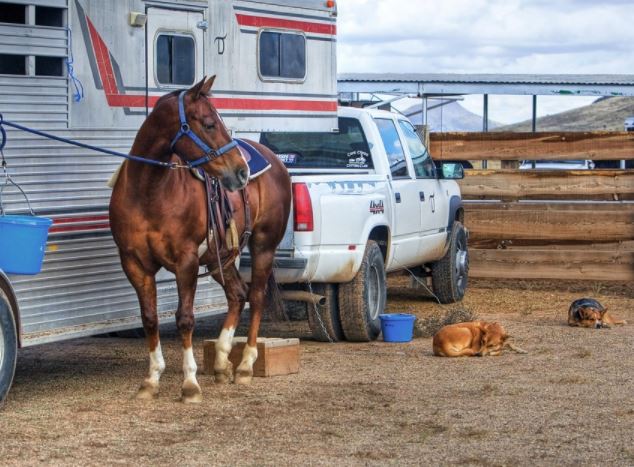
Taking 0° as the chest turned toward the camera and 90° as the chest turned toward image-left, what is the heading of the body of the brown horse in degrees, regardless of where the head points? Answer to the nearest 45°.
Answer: approximately 45°

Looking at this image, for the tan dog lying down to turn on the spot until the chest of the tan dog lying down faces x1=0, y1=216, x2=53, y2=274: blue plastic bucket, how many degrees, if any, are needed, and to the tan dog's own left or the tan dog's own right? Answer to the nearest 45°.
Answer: approximately 135° to the tan dog's own right

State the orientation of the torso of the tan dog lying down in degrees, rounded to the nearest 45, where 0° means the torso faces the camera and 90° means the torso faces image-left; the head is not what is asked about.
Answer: approximately 270°

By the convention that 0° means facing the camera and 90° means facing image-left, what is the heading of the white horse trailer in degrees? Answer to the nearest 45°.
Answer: approximately 225°

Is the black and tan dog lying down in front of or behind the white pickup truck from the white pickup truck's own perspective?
in front

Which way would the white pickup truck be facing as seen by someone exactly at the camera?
facing away from the viewer and to the right of the viewer

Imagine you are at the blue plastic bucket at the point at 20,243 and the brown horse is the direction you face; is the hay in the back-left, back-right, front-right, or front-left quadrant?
front-left

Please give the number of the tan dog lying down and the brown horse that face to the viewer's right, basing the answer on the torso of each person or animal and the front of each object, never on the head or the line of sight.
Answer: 1

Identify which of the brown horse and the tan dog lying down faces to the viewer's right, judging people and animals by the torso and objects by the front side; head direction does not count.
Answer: the tan dog lying down
